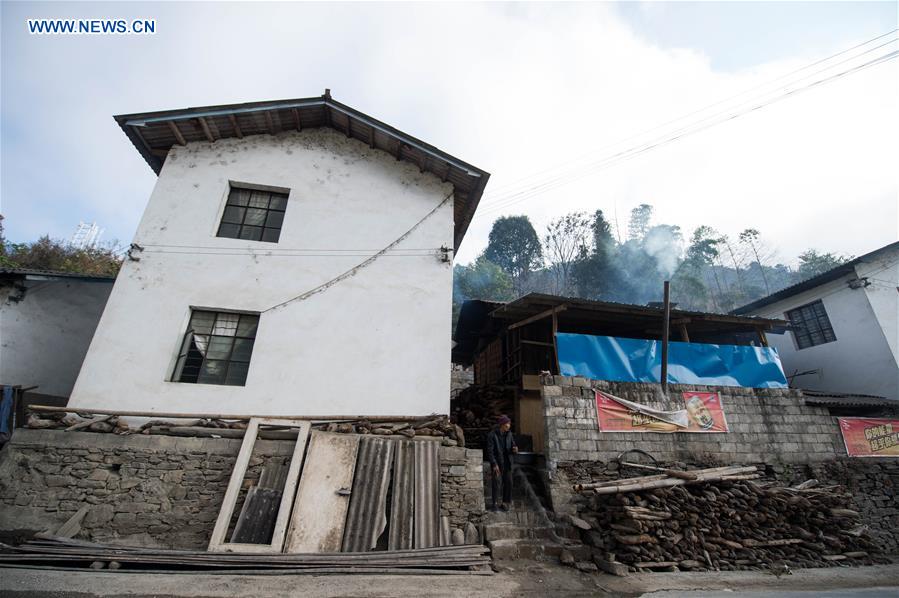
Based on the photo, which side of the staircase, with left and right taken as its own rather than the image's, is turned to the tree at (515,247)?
back

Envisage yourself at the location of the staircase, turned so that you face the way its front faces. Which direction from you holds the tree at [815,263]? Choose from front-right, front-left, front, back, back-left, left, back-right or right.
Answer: back-left

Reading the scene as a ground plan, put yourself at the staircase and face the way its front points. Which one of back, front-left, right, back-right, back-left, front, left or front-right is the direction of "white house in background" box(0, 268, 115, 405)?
right

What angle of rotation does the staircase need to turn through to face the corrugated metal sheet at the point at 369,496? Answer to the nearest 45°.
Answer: approximately 90° to its right

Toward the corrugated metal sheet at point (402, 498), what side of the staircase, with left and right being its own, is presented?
right

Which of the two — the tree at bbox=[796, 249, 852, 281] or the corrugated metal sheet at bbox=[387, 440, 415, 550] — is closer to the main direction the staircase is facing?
the corrugated metal sheet

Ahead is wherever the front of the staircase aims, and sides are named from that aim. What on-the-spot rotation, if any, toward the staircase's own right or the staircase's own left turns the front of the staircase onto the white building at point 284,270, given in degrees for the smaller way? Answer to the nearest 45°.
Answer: approximately 90° to the staircase's own right

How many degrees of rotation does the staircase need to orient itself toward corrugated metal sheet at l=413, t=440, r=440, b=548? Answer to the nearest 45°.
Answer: approximately 90° to its right

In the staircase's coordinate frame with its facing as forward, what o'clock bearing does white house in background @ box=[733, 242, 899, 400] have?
The white house in background is roughly at 8 o'clock from the staircase.

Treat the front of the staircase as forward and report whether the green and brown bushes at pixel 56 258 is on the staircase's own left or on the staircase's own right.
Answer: on the staircase's own right

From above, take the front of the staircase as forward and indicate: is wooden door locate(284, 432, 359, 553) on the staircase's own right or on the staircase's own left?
on the staircase's own right

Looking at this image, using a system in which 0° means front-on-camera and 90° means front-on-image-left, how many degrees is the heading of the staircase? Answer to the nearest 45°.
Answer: approximately 0°
